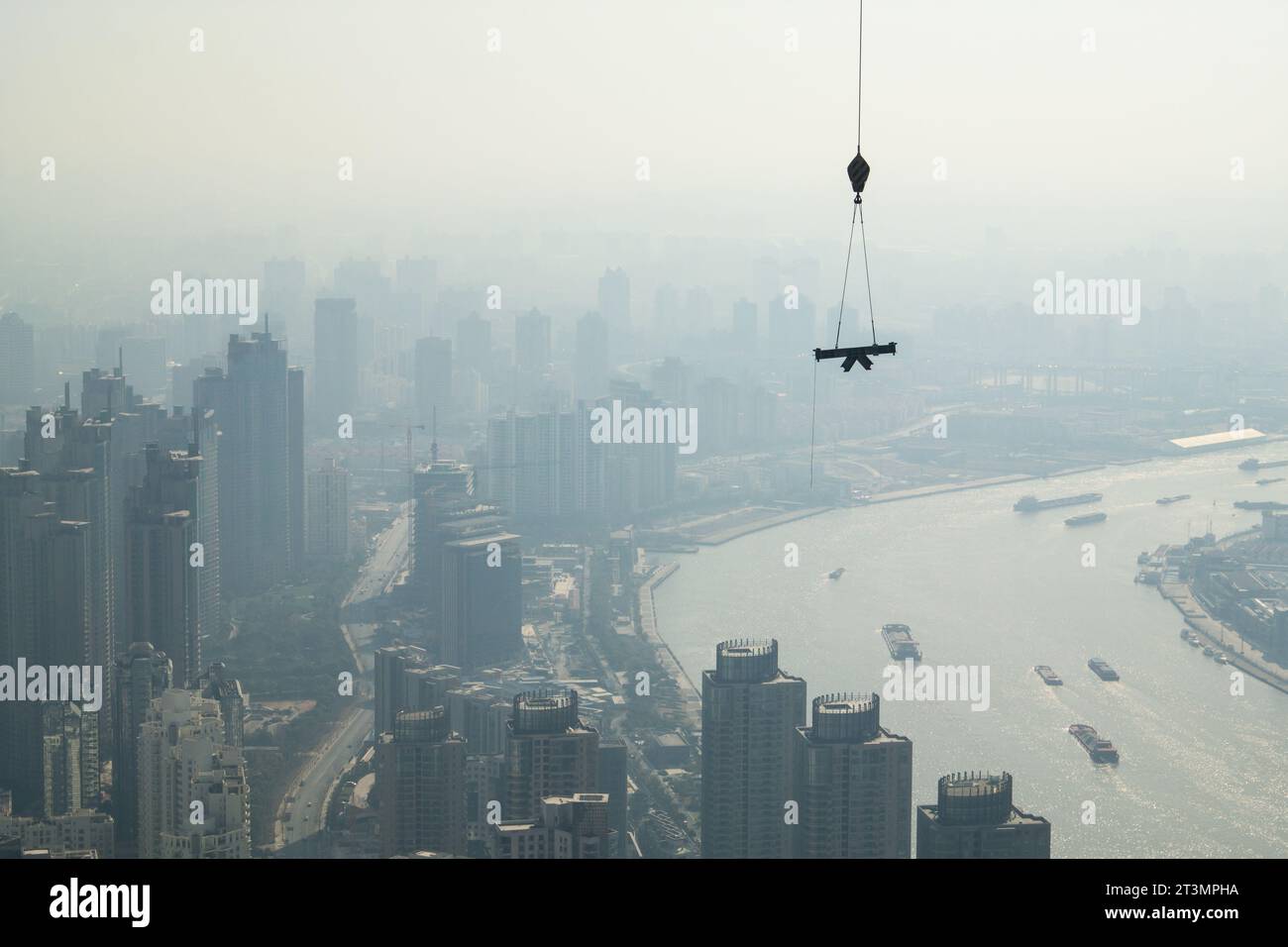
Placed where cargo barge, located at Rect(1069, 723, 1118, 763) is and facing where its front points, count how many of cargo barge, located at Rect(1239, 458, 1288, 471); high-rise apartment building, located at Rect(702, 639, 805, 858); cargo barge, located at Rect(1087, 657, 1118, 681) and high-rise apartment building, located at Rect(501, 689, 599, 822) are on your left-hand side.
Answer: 2

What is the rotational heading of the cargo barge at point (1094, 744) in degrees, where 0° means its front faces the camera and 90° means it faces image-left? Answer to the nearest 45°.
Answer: approximately 135°

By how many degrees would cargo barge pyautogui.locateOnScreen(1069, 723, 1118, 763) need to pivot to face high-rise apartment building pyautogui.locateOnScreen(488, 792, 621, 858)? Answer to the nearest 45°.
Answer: approximately 90° to its left

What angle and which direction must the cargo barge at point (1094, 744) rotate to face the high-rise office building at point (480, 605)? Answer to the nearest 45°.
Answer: approximately 45° to its left

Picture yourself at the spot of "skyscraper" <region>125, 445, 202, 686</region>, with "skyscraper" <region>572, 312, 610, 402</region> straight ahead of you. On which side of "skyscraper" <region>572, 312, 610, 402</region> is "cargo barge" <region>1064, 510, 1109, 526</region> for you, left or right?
right

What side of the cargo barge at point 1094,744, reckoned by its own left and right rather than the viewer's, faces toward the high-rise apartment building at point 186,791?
left

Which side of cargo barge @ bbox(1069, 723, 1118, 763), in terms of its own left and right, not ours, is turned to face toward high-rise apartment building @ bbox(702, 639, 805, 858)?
left

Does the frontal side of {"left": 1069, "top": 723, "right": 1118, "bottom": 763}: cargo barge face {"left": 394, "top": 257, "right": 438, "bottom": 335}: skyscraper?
yes

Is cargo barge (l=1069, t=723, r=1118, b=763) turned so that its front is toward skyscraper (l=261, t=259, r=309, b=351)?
yes

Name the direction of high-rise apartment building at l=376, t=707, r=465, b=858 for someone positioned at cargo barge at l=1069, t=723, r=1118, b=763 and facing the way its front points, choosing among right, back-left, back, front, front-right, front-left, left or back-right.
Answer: left

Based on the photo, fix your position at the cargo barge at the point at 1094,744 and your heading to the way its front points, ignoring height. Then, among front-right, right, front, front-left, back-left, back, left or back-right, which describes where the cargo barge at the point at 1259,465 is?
front-right

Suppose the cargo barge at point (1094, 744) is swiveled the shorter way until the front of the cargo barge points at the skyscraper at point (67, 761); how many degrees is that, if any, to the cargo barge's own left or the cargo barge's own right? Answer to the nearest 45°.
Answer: approximately 90° to the cargo barge's own left

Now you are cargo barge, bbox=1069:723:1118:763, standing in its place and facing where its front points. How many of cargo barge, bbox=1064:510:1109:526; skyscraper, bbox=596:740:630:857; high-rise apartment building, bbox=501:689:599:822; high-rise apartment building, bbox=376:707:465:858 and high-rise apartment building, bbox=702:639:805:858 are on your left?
4
